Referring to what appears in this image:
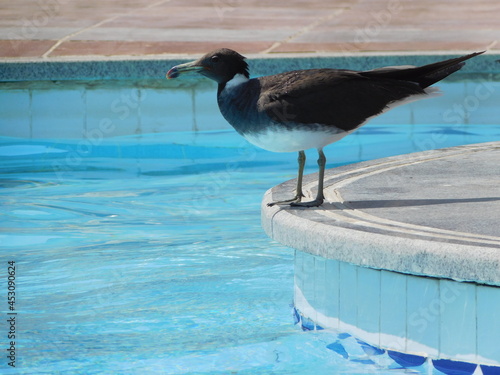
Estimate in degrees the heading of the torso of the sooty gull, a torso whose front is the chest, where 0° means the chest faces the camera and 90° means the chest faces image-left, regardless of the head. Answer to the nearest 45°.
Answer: approximately 90°
